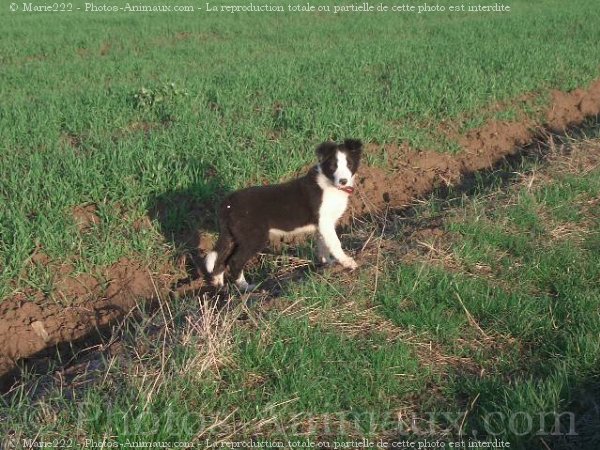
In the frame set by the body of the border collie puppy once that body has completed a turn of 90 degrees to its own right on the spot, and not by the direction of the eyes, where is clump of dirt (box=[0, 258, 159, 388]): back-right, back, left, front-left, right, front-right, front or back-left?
right

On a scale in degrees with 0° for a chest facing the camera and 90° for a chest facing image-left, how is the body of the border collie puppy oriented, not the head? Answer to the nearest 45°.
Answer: approximately 270°

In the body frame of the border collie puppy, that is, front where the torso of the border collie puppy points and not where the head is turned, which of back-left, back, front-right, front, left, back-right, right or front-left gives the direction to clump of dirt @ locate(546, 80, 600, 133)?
front-left

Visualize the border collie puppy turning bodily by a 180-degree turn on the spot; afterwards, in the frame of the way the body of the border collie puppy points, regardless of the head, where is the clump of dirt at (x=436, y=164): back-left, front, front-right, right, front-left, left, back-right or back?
back-right
